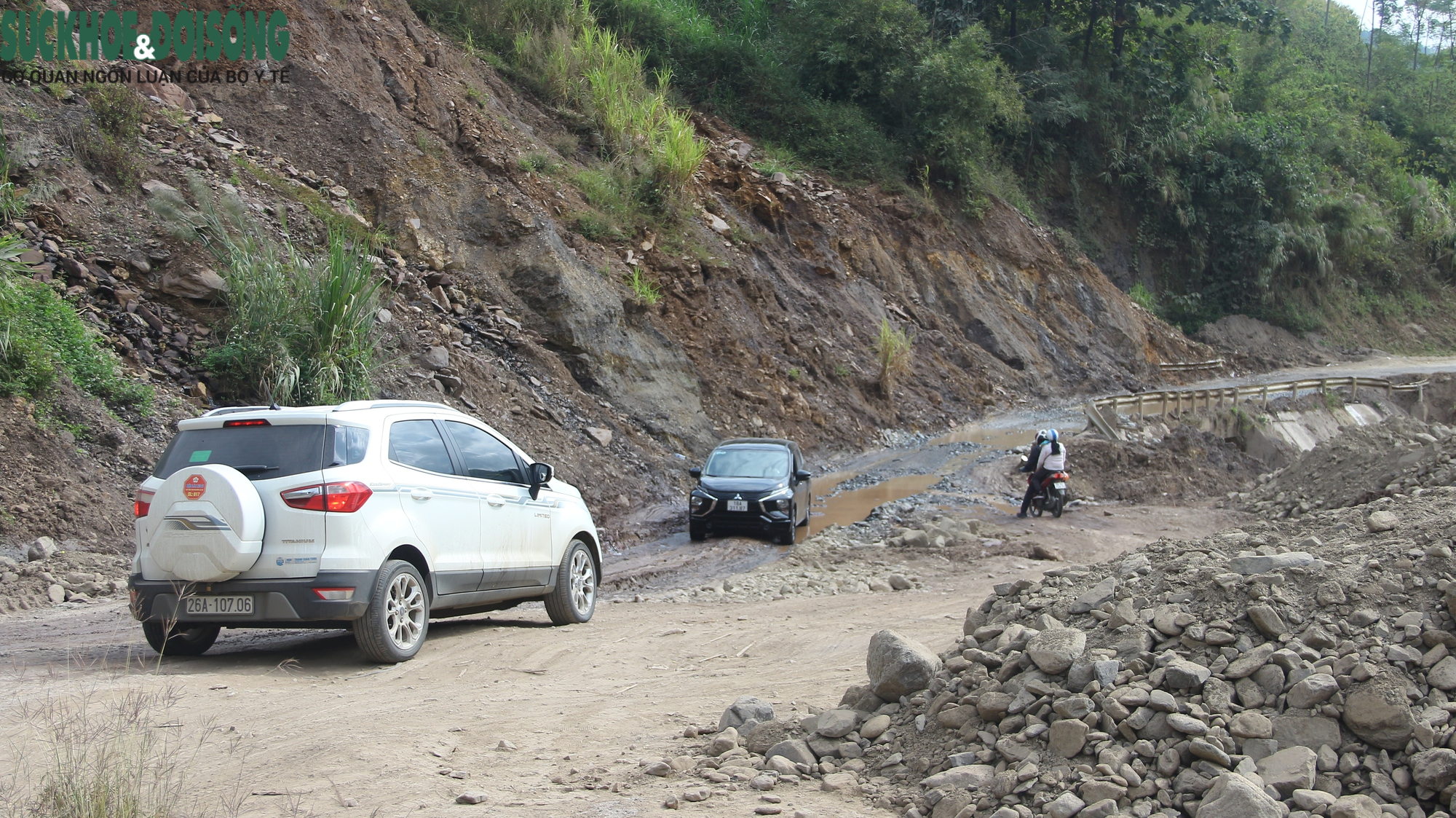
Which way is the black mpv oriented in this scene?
toward the camera

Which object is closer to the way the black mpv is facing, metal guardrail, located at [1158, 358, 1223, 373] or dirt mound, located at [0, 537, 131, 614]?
the dirt mound

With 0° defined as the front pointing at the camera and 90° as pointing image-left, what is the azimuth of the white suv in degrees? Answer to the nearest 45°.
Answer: approximately 225°

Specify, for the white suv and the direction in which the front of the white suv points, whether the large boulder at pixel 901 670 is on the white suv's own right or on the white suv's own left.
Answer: on the white suv's own right

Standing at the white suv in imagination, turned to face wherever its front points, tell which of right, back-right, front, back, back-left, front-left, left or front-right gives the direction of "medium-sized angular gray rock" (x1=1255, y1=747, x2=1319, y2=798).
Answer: right

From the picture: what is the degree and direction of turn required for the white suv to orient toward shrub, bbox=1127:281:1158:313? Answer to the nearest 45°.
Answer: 0° — it already faces it

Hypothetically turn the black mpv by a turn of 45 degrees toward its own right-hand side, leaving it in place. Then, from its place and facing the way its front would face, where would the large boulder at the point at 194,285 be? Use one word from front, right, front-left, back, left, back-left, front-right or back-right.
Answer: front-right
